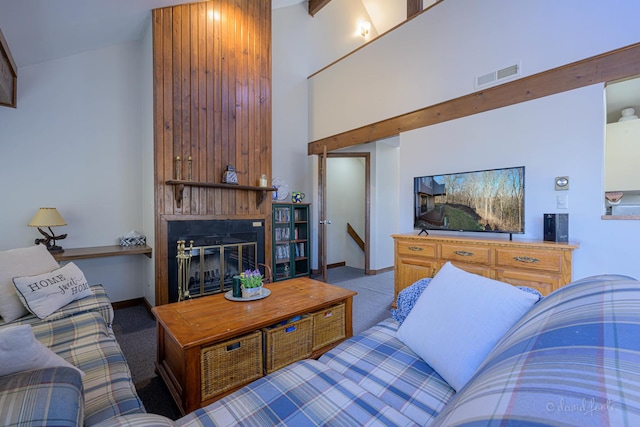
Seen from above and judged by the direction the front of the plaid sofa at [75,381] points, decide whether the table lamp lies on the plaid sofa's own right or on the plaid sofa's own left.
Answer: on the plaid sofa's own left

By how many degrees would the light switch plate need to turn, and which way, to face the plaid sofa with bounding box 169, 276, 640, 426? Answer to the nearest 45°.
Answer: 0° — it already faces it

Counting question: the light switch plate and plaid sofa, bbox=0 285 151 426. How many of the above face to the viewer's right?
1

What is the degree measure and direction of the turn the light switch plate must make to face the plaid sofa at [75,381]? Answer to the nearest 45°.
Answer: approximately 45° to its right

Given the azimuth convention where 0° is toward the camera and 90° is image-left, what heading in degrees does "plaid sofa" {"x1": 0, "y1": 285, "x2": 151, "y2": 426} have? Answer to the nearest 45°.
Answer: approximately 270°

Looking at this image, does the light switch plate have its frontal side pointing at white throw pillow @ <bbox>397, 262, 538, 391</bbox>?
yes

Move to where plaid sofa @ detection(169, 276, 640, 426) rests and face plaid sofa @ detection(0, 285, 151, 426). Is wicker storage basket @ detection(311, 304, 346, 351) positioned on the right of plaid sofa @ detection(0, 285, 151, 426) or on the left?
right

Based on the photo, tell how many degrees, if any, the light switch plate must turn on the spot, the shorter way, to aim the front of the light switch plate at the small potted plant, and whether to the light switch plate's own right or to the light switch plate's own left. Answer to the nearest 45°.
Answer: approximately 45° to the light switch plate's own right
